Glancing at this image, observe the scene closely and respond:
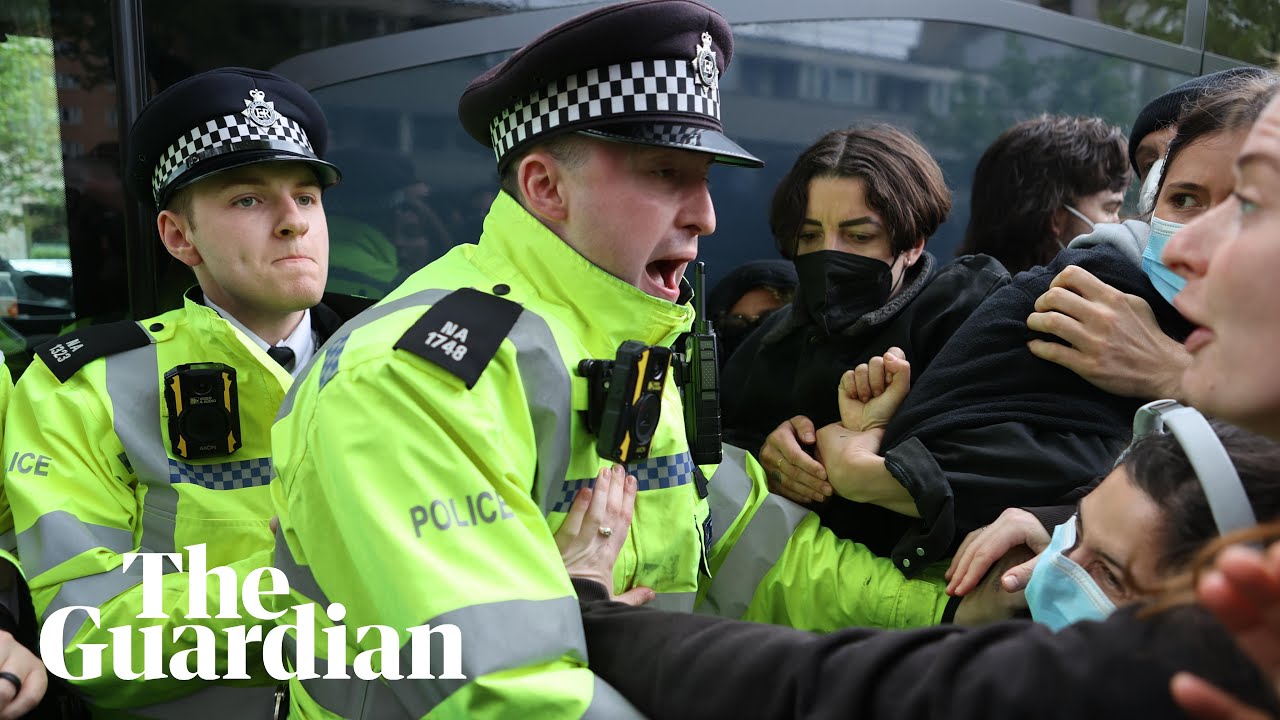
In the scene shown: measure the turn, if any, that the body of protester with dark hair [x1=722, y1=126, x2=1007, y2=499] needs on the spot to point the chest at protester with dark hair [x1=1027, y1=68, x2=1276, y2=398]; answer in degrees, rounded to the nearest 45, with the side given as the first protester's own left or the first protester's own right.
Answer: approximately 90° to the first protester's own left

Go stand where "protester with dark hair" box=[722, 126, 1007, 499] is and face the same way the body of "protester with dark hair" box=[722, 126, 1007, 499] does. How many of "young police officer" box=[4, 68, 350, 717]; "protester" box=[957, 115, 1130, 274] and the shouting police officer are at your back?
1

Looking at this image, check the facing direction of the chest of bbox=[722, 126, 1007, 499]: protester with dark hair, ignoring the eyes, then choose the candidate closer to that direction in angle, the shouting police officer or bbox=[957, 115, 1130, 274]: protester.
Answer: the shouting police officer

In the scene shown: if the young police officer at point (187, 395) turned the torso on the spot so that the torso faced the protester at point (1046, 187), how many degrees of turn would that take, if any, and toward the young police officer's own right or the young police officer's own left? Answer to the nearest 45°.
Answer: approximately 45° to the young police officer's own left

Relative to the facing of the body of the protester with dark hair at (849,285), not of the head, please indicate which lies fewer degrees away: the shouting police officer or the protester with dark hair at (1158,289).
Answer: the shouting police officer

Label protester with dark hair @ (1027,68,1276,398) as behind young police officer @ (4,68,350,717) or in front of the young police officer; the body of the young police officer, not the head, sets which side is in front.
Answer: in front

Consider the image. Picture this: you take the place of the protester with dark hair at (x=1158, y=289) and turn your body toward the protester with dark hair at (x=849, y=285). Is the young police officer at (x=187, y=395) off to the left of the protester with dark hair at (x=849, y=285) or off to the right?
left

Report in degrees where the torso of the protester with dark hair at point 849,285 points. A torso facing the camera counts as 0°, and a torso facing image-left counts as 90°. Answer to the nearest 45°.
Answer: approximately 45°

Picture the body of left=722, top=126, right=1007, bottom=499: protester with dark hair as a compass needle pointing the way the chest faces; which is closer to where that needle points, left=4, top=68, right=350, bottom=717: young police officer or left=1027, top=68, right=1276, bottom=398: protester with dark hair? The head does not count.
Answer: the young police officer

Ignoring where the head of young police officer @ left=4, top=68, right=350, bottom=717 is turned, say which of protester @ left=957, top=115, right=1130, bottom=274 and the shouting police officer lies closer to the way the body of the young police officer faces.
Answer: the shouting police officer

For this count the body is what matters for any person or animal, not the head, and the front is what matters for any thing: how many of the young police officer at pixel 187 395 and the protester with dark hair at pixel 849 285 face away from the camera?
0

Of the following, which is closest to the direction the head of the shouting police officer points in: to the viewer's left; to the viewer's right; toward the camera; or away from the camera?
to the viewer's right
